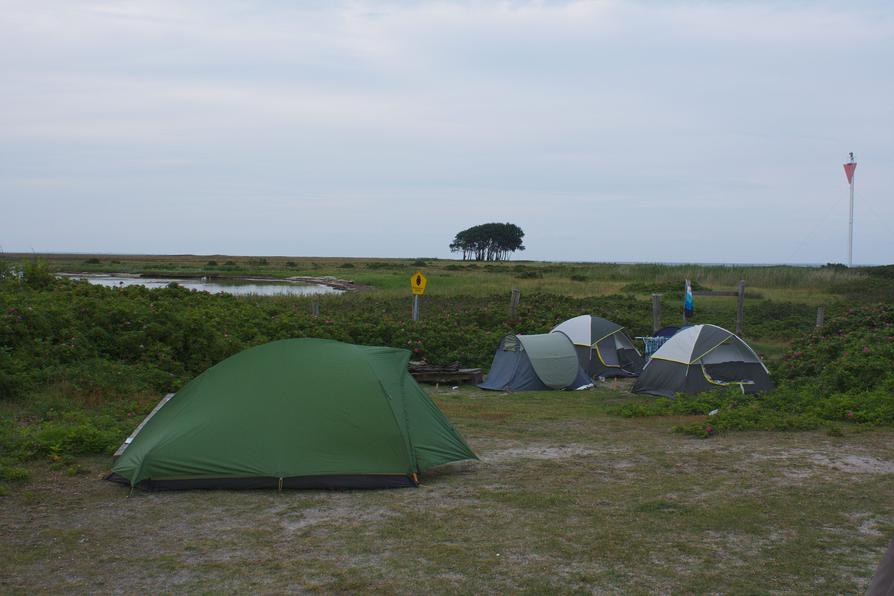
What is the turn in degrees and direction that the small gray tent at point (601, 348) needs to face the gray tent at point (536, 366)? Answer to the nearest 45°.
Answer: approximately 90° to its right

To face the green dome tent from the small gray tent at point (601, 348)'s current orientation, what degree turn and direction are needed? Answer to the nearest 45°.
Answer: approximately 45° to its right

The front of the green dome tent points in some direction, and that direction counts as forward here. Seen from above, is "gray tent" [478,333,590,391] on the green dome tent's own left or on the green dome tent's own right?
on the green dome tent's own left

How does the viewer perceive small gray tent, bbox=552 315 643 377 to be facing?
facing the viewer and to the right of the viewer

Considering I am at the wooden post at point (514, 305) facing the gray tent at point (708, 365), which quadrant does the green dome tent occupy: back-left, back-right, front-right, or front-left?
front-right

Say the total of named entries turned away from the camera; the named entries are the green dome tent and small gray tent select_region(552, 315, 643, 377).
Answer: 0

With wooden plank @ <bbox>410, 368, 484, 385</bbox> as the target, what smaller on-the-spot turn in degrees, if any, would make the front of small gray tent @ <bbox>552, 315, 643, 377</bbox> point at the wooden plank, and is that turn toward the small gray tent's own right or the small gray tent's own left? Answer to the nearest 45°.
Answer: approximately 90° to the small gray tent's own right

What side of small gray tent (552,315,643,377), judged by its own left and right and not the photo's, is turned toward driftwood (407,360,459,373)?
right

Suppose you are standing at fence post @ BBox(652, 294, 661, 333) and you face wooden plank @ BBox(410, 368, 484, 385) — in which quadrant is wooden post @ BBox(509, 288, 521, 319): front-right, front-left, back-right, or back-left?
front-right

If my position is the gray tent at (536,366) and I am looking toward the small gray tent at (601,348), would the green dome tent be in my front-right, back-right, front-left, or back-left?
back-right

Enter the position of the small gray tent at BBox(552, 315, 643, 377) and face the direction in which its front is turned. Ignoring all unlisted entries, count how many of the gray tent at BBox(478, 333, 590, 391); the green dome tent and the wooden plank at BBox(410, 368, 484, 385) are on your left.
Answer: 0

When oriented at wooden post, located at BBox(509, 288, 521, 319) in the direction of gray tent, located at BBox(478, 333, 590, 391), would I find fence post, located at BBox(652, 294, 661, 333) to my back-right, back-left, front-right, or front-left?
front-left
